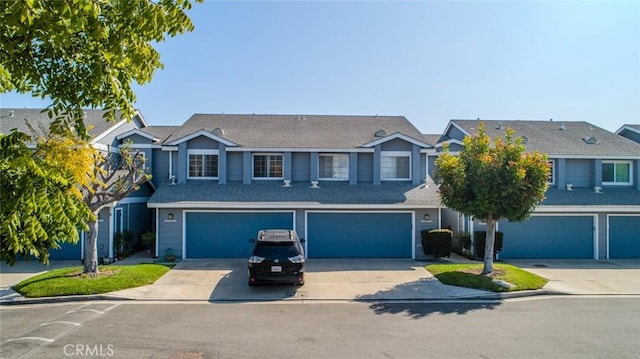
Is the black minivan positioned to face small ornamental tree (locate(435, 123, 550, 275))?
no

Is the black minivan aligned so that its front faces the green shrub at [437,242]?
no

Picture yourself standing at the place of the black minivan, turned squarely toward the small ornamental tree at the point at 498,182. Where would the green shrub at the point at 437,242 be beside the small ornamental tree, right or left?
left

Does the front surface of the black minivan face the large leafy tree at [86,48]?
no
